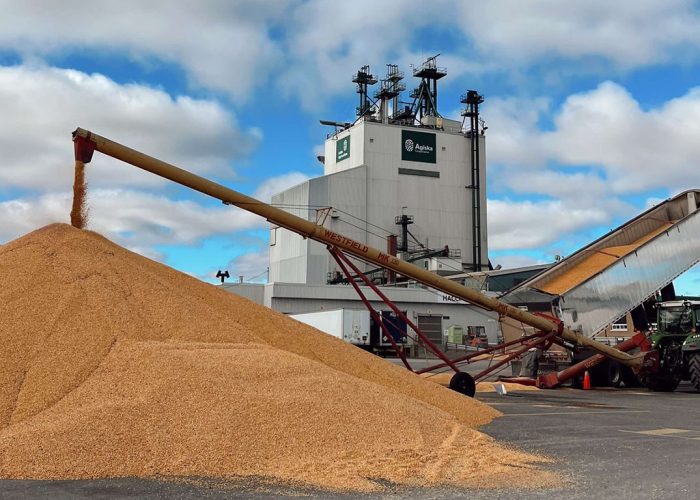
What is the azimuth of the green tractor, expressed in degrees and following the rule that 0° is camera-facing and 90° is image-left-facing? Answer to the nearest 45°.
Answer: approximately 225°

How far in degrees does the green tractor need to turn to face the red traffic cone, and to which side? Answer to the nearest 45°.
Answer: approximately 135° to its left

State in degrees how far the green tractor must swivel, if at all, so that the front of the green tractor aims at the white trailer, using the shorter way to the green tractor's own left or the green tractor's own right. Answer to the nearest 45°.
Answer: approximately 90° to the green tractor's own left

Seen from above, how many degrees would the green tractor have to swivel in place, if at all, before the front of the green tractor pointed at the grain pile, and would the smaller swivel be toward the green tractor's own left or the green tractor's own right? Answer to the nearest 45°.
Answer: approximately 135° to the green tractor's own right

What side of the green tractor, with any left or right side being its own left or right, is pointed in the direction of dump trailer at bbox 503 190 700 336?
back

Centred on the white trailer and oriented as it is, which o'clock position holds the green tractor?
The green tractor is roughly at 1 o'clock from the white trailer.

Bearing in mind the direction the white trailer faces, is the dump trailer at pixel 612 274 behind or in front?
in front

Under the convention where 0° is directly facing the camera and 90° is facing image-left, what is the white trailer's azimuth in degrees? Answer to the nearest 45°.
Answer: approximately 315°

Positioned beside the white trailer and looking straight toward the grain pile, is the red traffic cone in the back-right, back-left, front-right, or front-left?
front-left

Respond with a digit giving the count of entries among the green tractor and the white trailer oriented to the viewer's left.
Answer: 0
